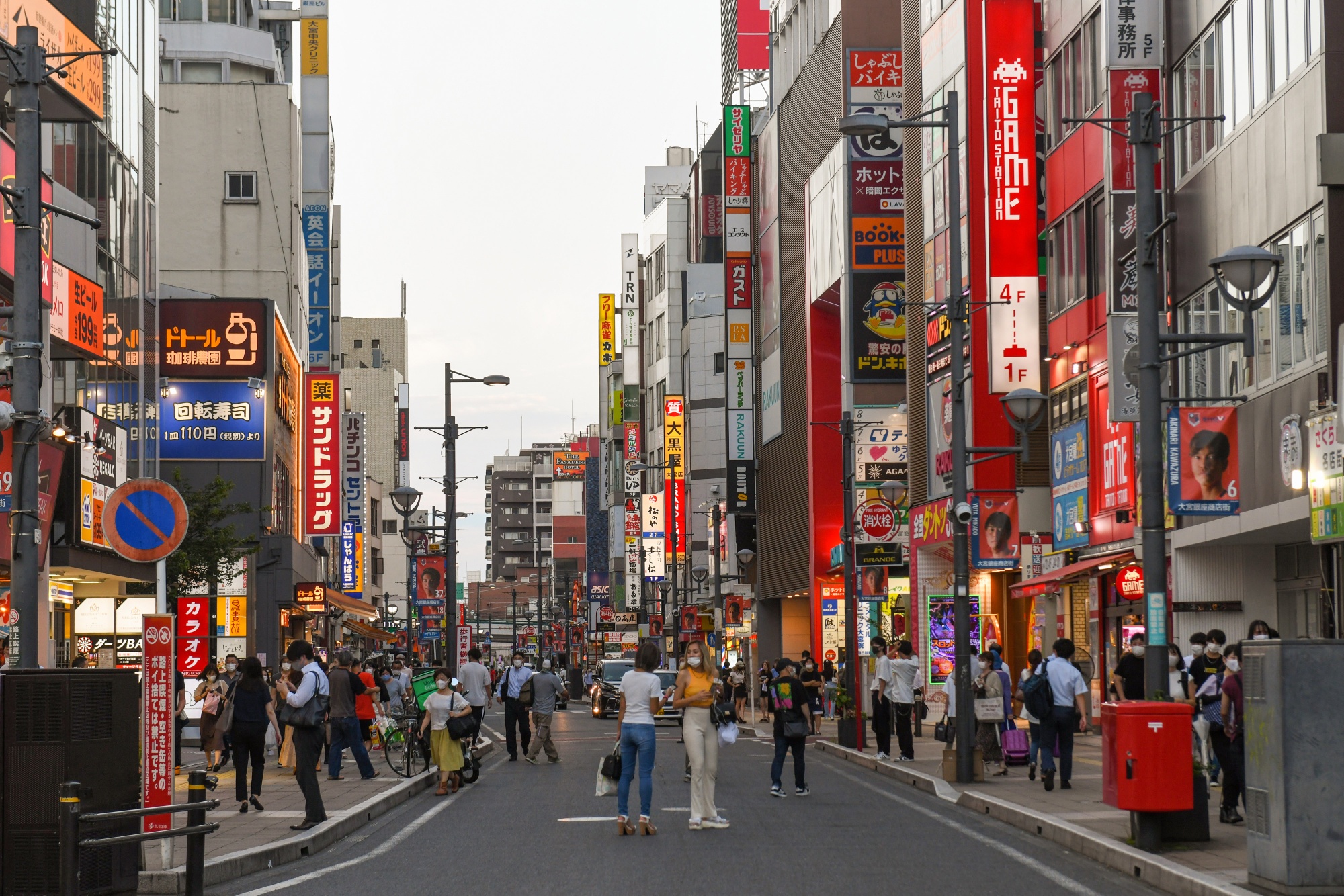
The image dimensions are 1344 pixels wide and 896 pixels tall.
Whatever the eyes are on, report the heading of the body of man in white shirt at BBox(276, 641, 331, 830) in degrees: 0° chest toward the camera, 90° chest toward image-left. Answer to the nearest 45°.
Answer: approximately 90°

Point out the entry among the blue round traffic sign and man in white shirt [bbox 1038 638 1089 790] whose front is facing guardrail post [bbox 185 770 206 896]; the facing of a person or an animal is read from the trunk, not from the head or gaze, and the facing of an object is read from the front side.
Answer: the blue round traffic sign

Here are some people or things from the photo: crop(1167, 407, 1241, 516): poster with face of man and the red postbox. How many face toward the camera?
2

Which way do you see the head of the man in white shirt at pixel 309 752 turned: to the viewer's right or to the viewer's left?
to the viewer's left

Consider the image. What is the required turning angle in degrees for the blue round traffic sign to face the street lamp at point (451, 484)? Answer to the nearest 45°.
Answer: approximately 180°

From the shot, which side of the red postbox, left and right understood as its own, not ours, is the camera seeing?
front

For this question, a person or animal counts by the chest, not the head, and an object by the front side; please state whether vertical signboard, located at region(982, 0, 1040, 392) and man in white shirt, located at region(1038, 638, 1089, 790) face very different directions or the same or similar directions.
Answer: very different directions

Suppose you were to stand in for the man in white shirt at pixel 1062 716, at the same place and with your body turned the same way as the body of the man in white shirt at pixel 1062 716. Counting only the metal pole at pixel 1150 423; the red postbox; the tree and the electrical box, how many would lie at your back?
3

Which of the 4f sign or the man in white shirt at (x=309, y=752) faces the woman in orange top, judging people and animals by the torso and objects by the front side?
the 4f sign
